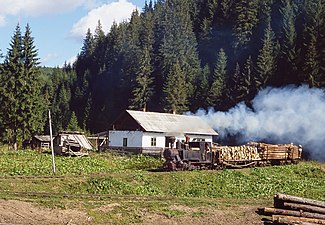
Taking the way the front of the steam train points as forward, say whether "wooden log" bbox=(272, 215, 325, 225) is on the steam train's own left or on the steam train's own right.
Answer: on the steam train's own left

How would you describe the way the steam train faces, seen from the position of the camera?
facing the viewer and to the left of the viewer

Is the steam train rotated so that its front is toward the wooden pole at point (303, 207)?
no

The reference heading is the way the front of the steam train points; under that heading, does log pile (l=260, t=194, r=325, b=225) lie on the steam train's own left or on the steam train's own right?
on the steam train's own left
